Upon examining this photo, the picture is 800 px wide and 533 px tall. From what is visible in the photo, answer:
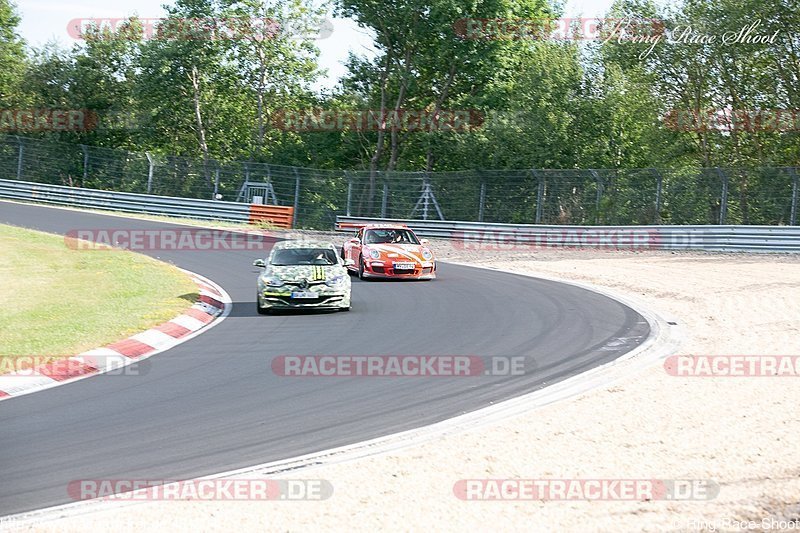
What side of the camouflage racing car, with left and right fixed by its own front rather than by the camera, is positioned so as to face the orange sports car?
back

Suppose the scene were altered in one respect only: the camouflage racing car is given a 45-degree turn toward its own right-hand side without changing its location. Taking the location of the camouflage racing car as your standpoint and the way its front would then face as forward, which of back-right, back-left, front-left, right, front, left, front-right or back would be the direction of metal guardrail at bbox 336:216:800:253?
back

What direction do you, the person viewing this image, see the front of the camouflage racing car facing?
facing the viewer

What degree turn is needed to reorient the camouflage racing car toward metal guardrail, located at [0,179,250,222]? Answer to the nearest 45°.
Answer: approximately 180°

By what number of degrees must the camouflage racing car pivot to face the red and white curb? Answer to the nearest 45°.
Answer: approximately 45° to its right

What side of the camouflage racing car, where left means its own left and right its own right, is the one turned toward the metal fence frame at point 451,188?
back

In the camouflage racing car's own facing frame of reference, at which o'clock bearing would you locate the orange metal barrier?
The orange metal barrier is roughly at 6 o'clock from the camouflage racing car.
